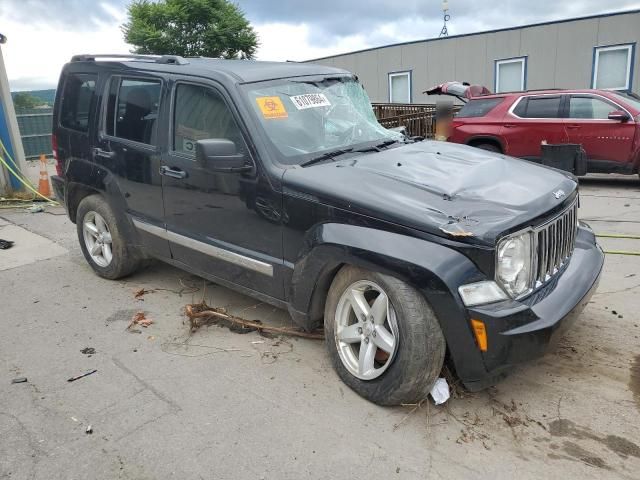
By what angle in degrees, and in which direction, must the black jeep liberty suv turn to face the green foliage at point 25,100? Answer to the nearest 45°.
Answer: approximately 180°

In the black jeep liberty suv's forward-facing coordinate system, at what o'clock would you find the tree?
The tree is roughly at 7 o'clock from the black jeep liberty suv.

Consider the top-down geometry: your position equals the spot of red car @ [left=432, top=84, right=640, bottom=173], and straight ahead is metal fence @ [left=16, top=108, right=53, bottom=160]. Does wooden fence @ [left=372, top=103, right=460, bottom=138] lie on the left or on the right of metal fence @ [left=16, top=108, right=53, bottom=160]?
right

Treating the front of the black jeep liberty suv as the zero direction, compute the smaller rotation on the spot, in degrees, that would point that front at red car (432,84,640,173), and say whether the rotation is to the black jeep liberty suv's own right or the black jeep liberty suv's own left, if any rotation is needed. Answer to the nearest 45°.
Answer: approximately 90° to the black jeep liberty suv's own left

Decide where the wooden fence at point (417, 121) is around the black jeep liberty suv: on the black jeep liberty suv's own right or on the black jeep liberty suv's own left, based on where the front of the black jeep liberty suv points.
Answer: on the black jeep liberty suv's own left

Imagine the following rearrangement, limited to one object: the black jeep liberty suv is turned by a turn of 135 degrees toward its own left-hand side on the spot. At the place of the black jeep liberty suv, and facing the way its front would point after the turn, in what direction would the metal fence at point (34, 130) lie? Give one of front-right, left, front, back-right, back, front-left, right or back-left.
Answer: front-left

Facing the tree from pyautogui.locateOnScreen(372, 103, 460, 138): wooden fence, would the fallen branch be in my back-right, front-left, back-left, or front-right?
back-left

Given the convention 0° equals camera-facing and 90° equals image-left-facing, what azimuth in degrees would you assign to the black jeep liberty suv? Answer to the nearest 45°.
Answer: approximately 315°
